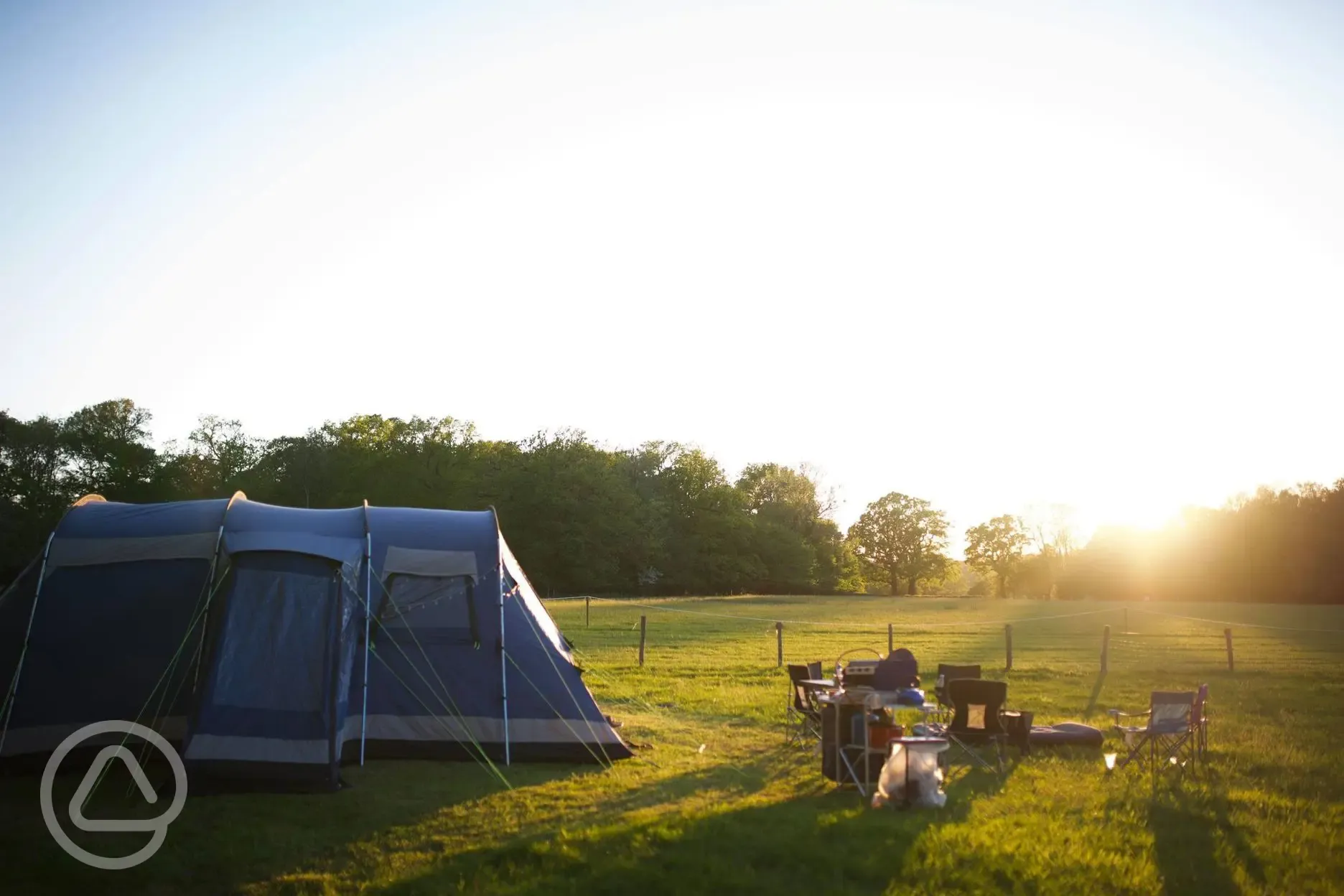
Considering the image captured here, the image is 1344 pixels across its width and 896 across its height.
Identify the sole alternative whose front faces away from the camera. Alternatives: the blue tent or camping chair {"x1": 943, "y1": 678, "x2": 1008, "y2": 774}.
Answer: the camping chair

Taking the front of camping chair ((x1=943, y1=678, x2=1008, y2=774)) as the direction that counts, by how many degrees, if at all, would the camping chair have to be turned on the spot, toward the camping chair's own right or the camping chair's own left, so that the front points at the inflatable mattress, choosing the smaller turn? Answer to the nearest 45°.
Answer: approximately 45° to the camping chair's own right

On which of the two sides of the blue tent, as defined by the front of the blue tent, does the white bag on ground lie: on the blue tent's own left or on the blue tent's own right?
on the blue tent's own left

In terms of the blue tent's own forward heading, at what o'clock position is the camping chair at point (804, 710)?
The camping chair is roughly at 9 o'clock from the blue tent.

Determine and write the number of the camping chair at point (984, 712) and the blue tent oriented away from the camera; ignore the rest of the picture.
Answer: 1

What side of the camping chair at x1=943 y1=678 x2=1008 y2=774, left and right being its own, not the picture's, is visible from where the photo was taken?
back

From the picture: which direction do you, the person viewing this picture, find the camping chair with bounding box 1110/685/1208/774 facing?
facing away from the viewer and to the left of the viewer

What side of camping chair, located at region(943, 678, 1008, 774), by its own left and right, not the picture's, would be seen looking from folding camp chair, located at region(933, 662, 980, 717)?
front

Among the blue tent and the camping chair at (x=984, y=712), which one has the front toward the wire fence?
the camping chair

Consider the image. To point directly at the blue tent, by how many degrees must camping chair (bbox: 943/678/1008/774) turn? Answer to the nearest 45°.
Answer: approximately 90° to its left

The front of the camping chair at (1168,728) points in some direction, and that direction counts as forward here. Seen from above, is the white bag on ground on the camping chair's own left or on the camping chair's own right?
on the camping chair's own left

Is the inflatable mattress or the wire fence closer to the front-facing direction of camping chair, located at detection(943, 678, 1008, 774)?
the wire fence

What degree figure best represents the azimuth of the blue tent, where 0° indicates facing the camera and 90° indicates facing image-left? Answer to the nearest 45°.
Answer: approximately 0°

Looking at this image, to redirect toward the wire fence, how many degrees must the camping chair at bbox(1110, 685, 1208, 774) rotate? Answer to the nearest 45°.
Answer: approximately 45° to its right

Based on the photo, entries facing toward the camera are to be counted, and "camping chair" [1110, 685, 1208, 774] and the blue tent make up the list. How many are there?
1
